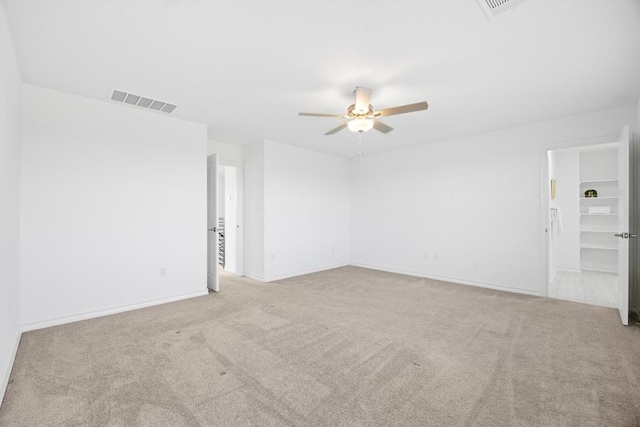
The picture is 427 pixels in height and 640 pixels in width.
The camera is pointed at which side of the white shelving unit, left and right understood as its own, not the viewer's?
front

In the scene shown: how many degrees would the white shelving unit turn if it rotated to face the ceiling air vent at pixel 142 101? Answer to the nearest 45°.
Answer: approximately 45° to its right

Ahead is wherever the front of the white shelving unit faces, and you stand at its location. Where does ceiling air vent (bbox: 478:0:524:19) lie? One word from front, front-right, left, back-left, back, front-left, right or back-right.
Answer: front
